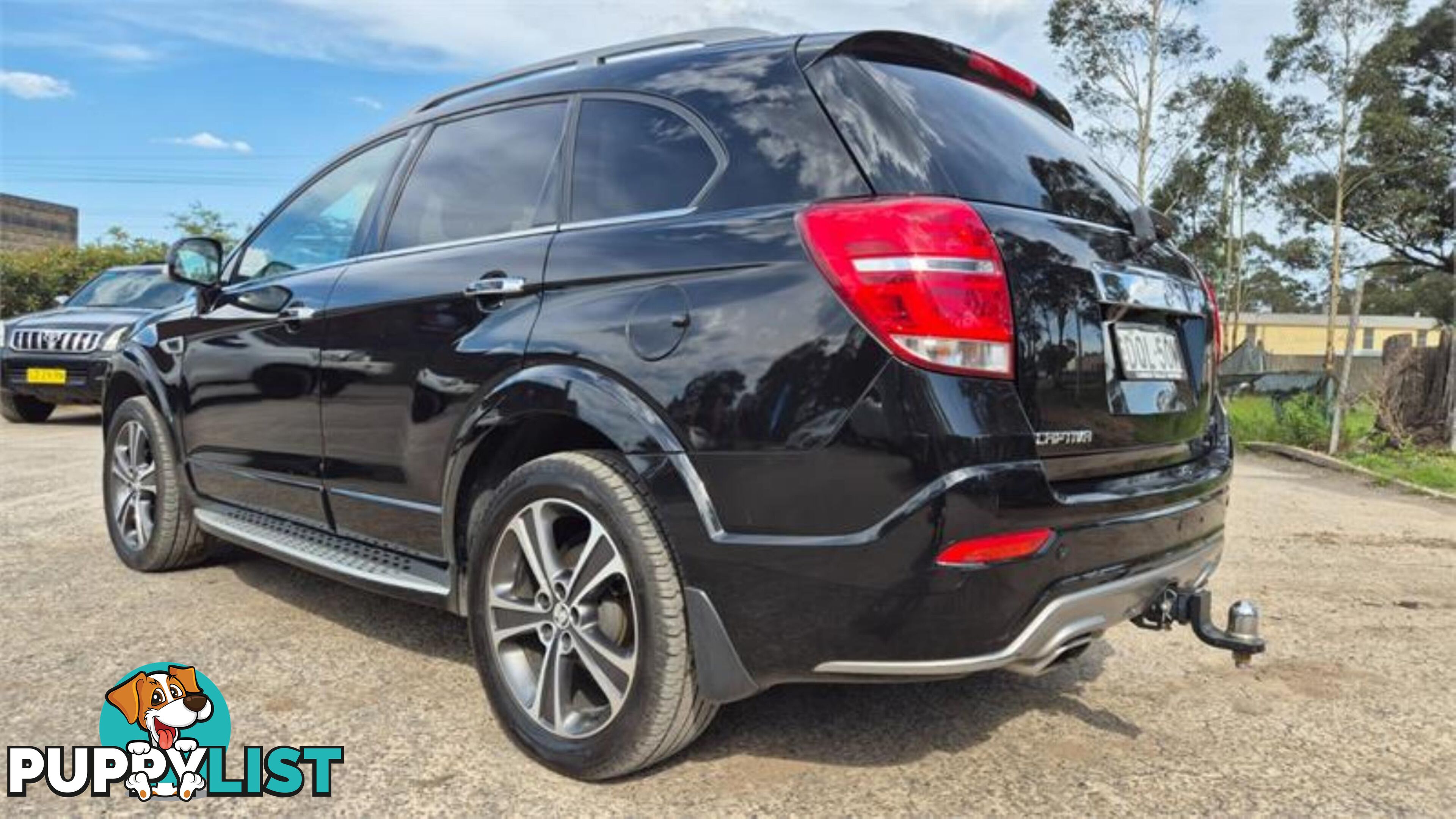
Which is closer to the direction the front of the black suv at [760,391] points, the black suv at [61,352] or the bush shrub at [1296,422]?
the black suv

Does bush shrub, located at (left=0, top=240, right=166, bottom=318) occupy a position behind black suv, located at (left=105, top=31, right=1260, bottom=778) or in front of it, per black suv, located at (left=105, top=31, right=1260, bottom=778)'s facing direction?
in front

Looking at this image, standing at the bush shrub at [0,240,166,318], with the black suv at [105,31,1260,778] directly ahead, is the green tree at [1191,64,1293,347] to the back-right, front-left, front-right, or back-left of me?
front-left

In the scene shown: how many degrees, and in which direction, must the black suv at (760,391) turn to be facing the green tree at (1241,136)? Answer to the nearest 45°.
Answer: approximately 90° to its right

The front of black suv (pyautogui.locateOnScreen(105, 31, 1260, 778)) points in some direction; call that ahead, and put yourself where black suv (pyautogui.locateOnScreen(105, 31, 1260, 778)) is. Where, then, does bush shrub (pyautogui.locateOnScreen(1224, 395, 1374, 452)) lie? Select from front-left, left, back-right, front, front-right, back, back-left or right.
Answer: right

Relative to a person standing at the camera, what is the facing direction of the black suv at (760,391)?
facing away from the viewer and to the left of the viewer

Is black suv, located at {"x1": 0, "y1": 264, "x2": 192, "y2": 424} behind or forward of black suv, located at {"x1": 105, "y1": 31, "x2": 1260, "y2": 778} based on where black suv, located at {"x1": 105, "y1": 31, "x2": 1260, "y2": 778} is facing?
forward

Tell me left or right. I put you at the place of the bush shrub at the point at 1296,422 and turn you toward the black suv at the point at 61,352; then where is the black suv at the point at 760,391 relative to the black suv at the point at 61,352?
left

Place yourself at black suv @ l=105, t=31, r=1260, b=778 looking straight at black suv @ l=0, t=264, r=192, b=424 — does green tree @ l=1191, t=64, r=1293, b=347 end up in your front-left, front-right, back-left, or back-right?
front-right

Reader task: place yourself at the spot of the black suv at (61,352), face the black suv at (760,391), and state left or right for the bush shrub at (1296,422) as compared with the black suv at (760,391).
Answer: left

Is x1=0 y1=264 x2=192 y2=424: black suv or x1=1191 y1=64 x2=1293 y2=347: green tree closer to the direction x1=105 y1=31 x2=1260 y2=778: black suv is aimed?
the black suv
